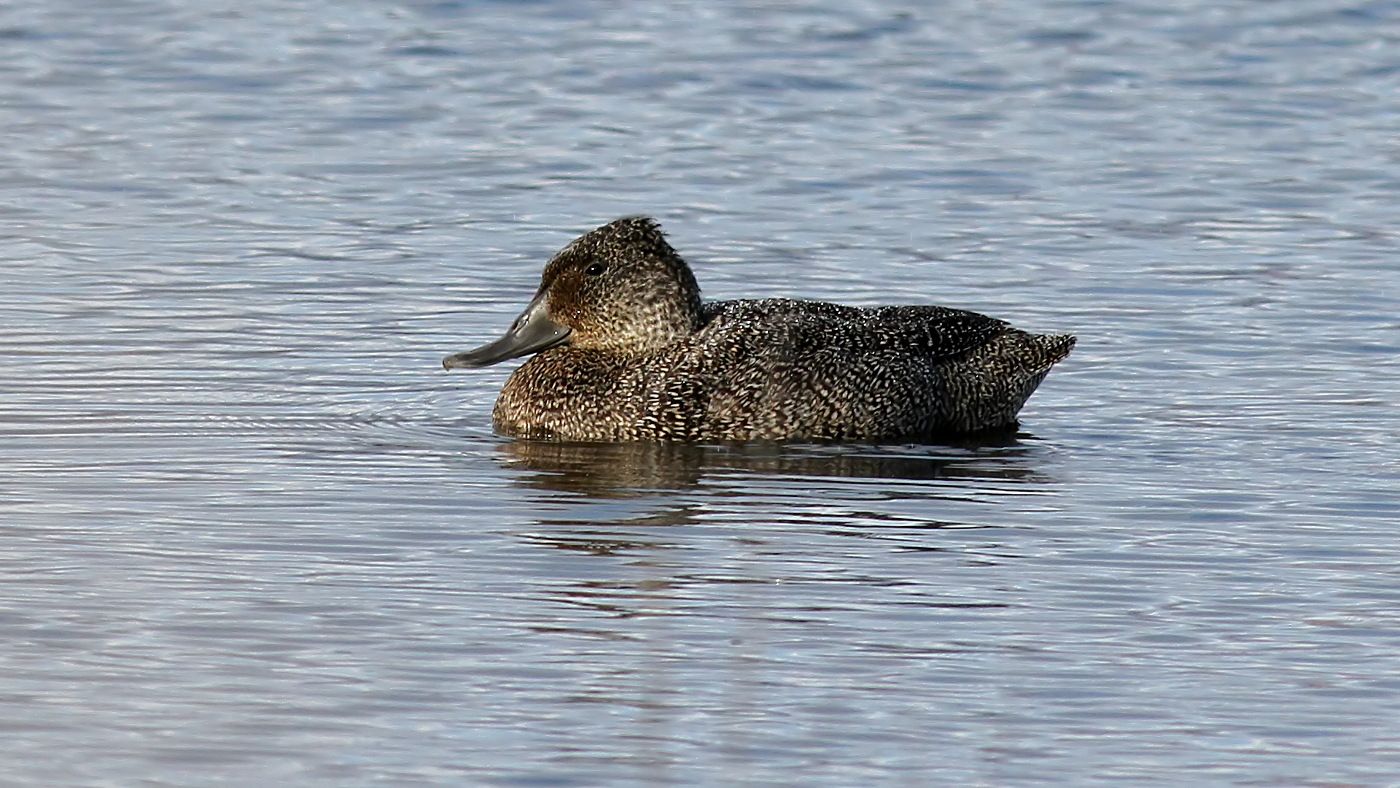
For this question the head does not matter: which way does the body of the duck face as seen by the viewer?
to the viewer's left
